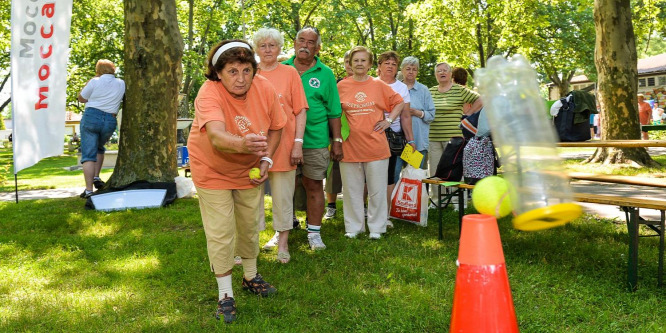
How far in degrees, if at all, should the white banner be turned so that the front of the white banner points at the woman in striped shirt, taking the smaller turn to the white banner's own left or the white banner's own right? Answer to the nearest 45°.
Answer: approximately 45° to the white banner's own left

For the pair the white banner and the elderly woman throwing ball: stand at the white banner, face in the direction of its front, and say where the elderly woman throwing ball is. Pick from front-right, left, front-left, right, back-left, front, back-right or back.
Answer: front

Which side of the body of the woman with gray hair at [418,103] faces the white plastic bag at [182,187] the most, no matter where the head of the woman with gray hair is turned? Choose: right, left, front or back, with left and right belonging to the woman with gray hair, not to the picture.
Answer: right

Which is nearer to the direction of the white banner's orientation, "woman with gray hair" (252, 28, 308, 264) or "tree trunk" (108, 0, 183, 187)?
the woman with gray hair

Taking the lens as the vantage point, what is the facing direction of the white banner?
facing the viewer

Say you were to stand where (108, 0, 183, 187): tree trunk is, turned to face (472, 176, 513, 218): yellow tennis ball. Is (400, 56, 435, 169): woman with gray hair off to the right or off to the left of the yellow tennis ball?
left

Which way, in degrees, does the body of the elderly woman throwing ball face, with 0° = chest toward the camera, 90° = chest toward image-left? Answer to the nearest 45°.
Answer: approximately 315°

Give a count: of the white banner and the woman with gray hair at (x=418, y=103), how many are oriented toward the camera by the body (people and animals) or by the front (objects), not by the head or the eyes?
2

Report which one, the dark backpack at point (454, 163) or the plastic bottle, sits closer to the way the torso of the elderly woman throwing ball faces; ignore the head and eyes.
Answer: the plastic bottle

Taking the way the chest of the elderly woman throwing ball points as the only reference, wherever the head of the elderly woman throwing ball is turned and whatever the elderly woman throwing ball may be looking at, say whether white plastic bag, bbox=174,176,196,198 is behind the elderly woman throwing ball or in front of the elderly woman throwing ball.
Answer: behind

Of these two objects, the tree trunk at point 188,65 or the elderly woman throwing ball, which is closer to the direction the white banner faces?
the elderly woman throwing ball

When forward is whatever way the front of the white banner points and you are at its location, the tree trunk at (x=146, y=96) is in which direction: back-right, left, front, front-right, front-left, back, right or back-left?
left

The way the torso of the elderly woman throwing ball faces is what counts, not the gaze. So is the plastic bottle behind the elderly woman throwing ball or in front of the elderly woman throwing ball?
in front

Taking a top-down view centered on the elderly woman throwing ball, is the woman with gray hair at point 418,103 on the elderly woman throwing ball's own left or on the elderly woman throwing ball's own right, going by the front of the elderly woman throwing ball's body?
on the elderly woman throwing ball's own left
